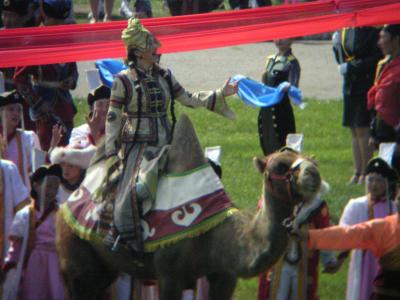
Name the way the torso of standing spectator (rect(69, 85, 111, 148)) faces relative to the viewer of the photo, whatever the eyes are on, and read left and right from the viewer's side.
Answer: facing the viewer and to the right of the viewer

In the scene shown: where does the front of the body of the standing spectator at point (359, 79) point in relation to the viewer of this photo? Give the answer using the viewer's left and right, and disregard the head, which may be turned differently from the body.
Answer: facing the viewer and to the left of the viewer

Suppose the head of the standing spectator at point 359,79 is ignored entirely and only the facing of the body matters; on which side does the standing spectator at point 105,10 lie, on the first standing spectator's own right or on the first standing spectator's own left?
on the first standing spectator's own right

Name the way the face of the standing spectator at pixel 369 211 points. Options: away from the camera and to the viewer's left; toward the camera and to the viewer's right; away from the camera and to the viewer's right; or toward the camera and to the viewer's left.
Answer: toward the camera and to the viewer's left

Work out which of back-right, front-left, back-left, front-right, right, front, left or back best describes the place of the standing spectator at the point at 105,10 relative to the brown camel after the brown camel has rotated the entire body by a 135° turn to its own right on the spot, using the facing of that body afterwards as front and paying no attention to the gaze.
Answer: back-right

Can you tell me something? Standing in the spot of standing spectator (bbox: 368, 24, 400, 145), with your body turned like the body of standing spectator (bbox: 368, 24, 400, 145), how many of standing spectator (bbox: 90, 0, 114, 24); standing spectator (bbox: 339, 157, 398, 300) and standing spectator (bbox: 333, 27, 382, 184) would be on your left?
1

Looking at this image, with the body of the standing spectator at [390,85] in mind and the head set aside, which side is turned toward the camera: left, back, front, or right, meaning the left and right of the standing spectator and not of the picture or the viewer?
left

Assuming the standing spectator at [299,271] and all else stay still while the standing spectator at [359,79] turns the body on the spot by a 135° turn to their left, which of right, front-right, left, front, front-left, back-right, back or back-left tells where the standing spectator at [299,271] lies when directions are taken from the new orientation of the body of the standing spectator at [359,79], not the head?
right

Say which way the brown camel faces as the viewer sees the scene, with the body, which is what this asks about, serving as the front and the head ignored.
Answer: to the viewer's right
